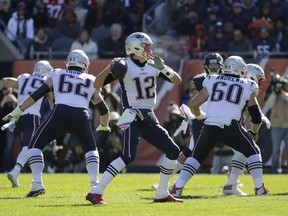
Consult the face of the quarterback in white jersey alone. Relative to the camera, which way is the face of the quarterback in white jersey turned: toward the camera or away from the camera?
toward the camera

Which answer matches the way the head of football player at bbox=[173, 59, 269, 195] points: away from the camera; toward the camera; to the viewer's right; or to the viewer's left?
away from the camera

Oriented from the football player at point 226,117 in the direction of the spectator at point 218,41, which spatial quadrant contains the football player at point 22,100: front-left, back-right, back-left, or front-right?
front-left

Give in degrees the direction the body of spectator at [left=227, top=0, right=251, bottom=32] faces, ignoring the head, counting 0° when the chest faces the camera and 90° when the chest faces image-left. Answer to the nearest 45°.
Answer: approximately 0°

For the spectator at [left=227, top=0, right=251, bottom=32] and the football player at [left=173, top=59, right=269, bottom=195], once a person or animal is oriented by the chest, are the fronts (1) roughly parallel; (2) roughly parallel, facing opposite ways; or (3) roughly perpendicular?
roughly parallel, facing opposite ways

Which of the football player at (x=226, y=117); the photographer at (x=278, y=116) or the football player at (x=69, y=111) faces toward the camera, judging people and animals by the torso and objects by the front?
the photographer

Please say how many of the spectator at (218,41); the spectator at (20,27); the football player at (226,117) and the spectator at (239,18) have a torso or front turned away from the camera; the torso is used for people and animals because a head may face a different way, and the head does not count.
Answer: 1

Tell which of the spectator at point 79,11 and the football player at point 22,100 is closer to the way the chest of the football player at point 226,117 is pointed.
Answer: the spectator

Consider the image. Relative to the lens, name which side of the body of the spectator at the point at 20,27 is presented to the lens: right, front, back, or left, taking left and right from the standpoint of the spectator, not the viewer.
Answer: front

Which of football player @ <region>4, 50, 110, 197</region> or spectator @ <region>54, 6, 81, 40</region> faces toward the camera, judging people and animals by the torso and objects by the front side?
the spectator

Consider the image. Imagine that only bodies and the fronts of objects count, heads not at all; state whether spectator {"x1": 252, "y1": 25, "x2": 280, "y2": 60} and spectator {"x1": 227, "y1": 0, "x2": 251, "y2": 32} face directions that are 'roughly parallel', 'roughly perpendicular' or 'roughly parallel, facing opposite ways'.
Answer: roughly parallel

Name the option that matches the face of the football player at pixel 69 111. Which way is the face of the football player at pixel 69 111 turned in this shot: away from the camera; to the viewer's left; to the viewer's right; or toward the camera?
away from the camera

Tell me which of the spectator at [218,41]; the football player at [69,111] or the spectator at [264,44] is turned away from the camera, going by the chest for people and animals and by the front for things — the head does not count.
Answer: the football player

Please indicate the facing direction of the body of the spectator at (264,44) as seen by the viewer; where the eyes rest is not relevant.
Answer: toward the camera

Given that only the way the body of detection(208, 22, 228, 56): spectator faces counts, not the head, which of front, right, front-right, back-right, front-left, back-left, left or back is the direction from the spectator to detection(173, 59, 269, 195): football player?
front

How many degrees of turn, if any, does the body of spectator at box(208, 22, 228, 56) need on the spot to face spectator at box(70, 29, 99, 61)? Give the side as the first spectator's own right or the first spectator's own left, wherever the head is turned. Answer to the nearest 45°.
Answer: approximately 90° to the first spectator's own right

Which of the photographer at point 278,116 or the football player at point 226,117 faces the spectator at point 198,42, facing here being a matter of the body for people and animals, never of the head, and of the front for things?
the football player

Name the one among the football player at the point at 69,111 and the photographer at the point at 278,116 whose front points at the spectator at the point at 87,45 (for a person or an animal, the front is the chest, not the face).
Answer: the football player

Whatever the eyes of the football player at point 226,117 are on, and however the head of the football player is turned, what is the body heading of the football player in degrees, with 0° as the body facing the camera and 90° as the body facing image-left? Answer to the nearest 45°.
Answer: approximately 180°
